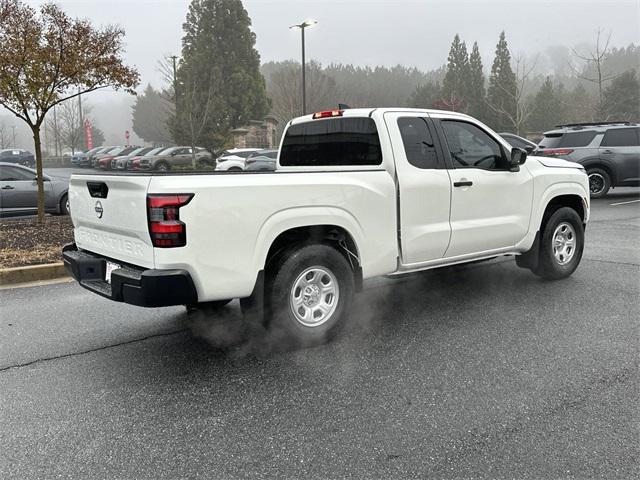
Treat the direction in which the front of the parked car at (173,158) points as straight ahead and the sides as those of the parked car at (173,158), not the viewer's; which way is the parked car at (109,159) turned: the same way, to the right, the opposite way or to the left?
the same way

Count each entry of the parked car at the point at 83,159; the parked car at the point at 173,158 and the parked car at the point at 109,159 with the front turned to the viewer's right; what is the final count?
0

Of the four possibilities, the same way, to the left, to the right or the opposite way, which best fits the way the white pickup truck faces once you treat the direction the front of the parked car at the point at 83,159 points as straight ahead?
the opposite way

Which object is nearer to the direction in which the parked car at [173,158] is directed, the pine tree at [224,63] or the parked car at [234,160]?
the parked car

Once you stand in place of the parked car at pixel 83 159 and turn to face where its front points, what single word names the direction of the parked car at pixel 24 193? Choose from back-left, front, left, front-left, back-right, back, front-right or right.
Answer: front-left

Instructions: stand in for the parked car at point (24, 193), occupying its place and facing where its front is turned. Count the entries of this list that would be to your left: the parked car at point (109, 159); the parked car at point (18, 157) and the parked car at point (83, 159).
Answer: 3

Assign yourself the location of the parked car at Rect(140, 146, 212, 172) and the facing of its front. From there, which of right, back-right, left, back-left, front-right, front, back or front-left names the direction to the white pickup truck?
front-left

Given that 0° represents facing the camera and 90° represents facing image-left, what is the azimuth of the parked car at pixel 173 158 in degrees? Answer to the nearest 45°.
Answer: approximately 45°

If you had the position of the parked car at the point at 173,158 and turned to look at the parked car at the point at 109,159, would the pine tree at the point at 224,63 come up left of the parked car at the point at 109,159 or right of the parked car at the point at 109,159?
right

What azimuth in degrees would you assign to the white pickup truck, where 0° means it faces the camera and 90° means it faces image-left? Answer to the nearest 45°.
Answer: approximately 225°

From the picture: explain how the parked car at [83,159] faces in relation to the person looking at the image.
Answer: facing the viewer and to the left of the viewer

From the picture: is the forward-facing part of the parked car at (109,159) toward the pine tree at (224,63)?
no

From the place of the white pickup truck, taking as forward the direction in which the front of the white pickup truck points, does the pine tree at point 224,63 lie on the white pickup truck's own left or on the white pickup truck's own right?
on the white pickup truck's own left
